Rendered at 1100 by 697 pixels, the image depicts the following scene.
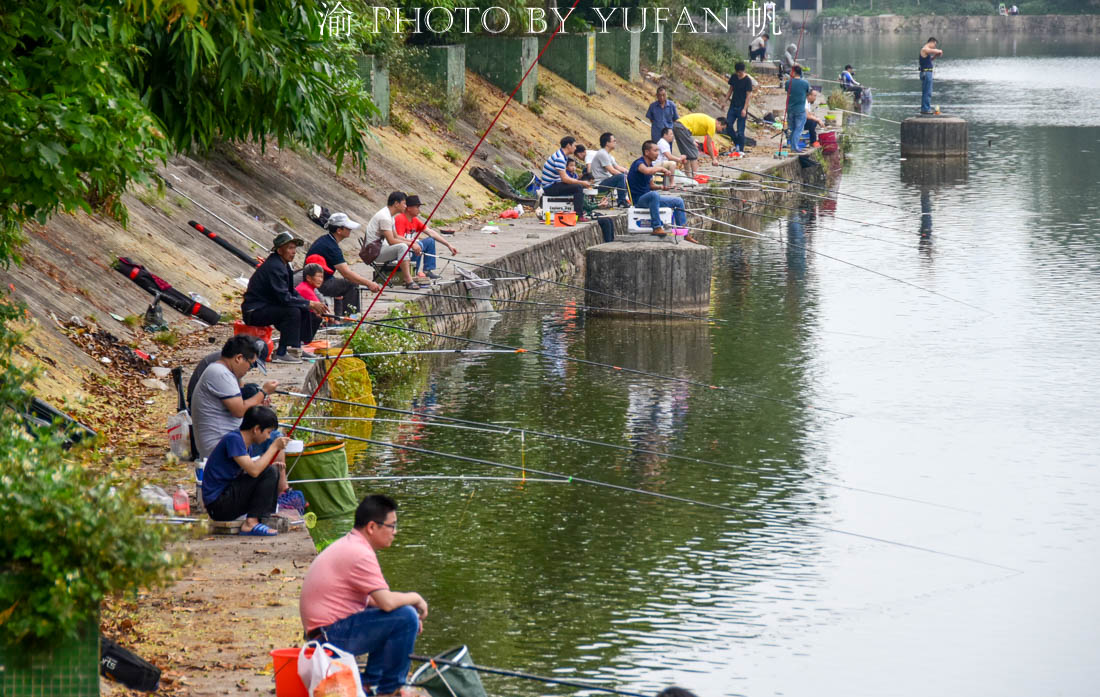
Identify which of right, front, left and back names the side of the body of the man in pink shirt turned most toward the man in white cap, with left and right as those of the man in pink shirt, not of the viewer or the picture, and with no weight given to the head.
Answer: left

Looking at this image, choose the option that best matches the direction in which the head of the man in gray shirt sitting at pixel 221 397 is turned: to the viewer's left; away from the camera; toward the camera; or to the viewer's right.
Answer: to the viewer's right

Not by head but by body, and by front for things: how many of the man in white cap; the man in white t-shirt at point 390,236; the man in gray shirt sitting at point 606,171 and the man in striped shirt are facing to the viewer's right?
4

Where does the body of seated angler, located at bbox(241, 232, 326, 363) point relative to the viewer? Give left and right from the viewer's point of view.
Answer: facing to the right of the viewer

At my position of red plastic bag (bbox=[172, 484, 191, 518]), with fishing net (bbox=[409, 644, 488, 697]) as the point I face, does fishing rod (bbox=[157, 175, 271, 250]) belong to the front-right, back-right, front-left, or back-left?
back-left

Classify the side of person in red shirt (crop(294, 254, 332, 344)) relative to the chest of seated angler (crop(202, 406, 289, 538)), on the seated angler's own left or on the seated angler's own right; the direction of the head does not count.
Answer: on the seated angler's own left

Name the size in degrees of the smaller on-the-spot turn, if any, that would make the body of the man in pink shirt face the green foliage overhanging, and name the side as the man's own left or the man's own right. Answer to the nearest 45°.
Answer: approximately 90° to the man's own left

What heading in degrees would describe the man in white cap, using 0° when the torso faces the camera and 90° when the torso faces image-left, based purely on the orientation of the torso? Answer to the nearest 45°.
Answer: approximately 270°

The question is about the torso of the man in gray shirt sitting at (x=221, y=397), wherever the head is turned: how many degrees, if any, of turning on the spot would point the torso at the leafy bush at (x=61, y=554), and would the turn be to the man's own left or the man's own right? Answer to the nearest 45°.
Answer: approximately 90° to the man's own right

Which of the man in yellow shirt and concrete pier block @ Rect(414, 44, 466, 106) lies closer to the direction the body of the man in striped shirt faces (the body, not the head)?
the man in yellow shirt

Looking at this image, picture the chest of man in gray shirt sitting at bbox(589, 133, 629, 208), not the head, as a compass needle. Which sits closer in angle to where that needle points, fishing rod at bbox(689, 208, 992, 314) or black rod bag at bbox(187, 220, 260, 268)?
the fishing rod

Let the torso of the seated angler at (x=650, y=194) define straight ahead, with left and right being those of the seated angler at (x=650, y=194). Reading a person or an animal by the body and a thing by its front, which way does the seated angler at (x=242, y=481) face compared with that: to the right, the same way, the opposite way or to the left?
the same way

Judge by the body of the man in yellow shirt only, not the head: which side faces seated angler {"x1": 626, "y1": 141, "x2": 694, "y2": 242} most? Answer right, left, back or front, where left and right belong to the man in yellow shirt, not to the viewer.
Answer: right

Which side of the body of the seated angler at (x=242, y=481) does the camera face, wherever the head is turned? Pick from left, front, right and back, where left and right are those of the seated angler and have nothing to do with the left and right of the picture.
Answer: right

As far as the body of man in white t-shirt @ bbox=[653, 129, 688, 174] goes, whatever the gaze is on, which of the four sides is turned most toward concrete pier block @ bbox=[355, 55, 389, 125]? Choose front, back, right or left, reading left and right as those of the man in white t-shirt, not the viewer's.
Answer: back

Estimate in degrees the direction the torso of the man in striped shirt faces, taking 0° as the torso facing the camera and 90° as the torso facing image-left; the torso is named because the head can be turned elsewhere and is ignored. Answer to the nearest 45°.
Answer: approximately 270°

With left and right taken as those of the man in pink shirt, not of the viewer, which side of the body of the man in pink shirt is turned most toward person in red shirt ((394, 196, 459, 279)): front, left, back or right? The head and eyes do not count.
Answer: left

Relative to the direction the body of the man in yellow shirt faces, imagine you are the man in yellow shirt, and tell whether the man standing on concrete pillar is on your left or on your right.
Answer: on your left

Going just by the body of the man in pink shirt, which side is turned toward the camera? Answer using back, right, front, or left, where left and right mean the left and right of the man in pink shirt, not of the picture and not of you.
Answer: right

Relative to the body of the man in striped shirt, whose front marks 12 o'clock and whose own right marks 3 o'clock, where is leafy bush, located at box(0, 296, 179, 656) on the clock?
The leafy bush is roughly at 3 o'clock from the man in striped shirt.
